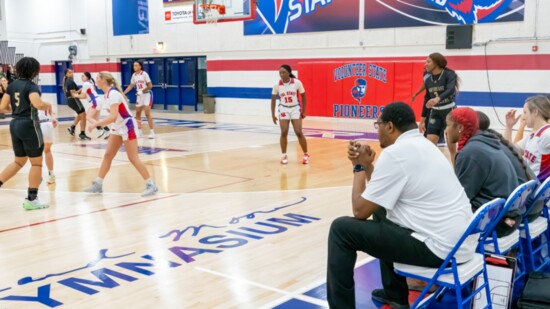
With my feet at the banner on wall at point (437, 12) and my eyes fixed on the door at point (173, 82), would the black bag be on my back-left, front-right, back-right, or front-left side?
back-left

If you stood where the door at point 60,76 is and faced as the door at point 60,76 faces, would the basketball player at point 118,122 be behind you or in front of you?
in front

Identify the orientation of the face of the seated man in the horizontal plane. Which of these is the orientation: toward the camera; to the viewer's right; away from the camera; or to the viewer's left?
to the viewer's left

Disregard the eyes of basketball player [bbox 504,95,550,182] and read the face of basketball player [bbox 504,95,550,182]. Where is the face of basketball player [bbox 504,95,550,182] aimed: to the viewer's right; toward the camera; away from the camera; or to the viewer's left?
to the viewer's left

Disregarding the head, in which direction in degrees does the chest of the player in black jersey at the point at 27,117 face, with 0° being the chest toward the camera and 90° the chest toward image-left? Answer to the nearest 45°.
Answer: approximately 225°

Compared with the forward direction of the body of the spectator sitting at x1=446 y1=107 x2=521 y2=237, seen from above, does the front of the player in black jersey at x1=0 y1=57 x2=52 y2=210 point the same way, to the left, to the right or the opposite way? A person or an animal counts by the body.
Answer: to the right

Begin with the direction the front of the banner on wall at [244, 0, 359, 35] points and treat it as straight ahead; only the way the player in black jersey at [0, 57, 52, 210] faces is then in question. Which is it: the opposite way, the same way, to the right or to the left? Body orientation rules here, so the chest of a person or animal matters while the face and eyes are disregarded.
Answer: the opposite way

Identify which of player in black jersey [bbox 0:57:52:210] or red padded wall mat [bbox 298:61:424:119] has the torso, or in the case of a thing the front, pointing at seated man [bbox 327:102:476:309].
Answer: the red padded wall mat

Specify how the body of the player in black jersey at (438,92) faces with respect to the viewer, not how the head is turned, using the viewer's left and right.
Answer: facing the viewer and to the left of the viewer

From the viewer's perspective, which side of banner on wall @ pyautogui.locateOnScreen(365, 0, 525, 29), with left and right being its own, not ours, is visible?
front

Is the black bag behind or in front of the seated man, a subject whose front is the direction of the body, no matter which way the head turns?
behind

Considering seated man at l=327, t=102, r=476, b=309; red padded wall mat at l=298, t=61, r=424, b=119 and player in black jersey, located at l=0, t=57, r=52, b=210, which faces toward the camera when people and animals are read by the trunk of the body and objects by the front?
the red padded wall mat

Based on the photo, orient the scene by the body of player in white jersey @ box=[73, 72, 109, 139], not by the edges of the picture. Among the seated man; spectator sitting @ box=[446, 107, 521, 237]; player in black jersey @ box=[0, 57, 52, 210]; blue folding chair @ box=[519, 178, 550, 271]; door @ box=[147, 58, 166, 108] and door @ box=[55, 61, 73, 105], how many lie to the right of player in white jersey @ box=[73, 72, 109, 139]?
2

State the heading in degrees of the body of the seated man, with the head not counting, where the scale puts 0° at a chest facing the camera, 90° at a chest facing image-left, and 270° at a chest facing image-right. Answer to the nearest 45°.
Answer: approximately 90°

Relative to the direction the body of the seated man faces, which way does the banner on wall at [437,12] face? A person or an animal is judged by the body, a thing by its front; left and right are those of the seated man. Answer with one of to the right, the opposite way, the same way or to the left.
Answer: to the left

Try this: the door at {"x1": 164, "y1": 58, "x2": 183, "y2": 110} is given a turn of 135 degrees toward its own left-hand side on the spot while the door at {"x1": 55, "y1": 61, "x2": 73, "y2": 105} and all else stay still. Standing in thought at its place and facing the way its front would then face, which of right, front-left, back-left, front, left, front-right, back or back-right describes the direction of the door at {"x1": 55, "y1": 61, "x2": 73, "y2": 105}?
left
